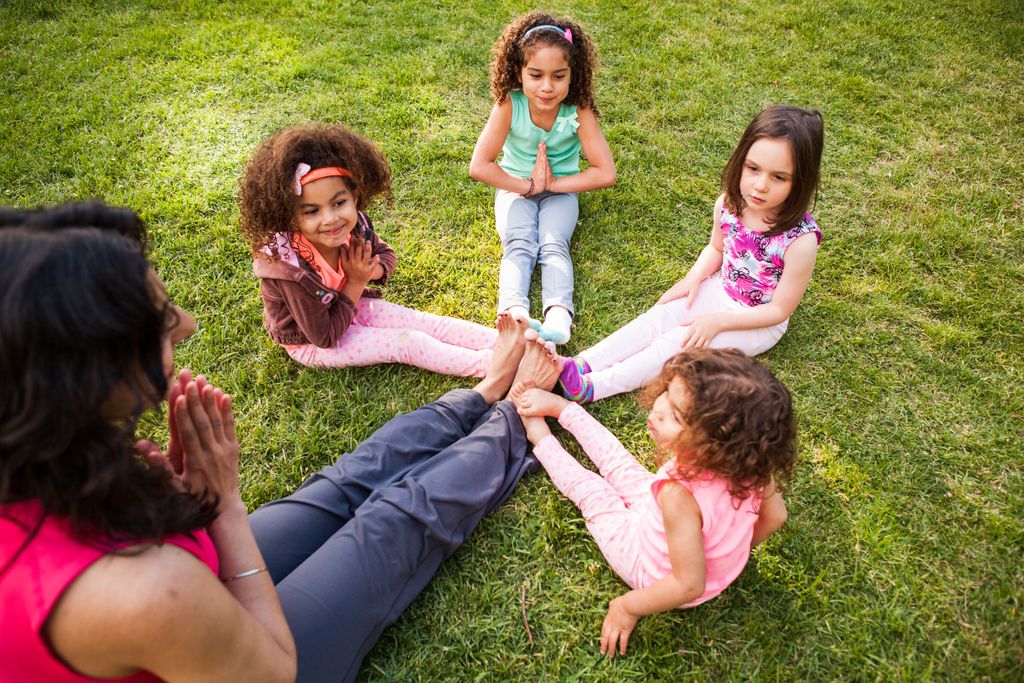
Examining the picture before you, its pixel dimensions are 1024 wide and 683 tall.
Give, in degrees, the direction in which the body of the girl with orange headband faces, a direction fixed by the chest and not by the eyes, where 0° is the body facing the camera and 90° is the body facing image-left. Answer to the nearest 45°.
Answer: approximately 315°

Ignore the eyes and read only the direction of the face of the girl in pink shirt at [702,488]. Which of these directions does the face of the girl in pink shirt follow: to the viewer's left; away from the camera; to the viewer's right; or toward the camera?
to the viewer's left

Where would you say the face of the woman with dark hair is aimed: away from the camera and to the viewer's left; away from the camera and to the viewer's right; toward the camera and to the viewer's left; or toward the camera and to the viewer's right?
away from the camera and to the viewer's right

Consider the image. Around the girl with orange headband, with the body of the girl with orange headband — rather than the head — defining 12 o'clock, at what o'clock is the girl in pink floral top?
The girl in pink floral top is roughly at 11 o'clock from the girl with orange headband.

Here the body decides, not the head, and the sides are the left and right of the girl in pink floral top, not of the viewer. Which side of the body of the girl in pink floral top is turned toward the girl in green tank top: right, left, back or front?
right

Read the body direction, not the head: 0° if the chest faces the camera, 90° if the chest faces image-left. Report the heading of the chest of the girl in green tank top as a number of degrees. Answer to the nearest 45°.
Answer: approximately 0°

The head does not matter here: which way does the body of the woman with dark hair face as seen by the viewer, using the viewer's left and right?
facing away from the viewer and to the right of the viewer

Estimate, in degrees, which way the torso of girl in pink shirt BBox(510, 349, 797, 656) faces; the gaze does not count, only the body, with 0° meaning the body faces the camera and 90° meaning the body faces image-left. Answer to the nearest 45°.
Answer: approximately 135°

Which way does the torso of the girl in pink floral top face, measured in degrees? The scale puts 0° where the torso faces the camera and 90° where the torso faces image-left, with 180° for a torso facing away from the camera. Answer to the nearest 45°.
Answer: approximately 45°

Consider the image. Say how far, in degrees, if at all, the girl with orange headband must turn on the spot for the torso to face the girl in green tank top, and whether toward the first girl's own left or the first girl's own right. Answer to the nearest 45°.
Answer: approximately 90° to the first girl's own left
